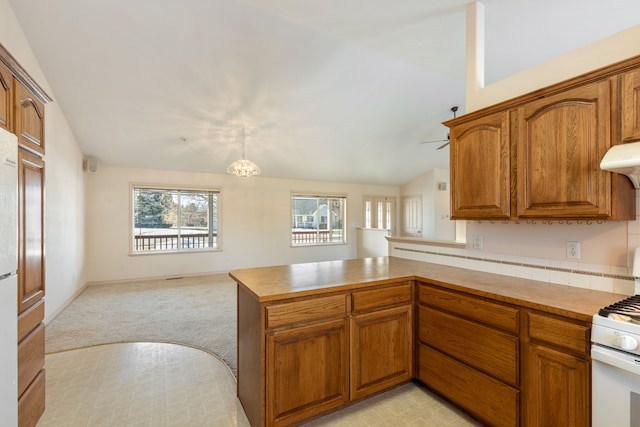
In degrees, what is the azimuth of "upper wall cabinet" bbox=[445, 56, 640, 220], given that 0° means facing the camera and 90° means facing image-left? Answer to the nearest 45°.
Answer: approximately 45°

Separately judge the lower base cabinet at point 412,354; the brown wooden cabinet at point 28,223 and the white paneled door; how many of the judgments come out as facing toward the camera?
2

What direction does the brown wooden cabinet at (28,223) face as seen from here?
to the viewer's right

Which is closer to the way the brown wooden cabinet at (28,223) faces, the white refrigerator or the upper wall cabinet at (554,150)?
the upper wall cabinet

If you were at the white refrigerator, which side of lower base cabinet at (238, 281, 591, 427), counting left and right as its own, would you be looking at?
right

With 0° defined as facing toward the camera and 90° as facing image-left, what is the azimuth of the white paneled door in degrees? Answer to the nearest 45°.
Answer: approximately 0°

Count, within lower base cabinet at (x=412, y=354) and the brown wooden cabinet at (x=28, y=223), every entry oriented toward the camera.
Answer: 1

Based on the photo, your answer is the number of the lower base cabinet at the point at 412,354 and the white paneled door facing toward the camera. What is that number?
2

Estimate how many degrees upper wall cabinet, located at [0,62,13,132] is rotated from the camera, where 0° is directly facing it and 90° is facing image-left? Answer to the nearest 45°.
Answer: approximately 315°

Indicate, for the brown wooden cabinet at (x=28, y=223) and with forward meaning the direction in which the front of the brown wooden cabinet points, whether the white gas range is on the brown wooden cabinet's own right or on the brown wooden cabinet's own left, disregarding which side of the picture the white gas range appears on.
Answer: on the brown wooden cabinet's own right
